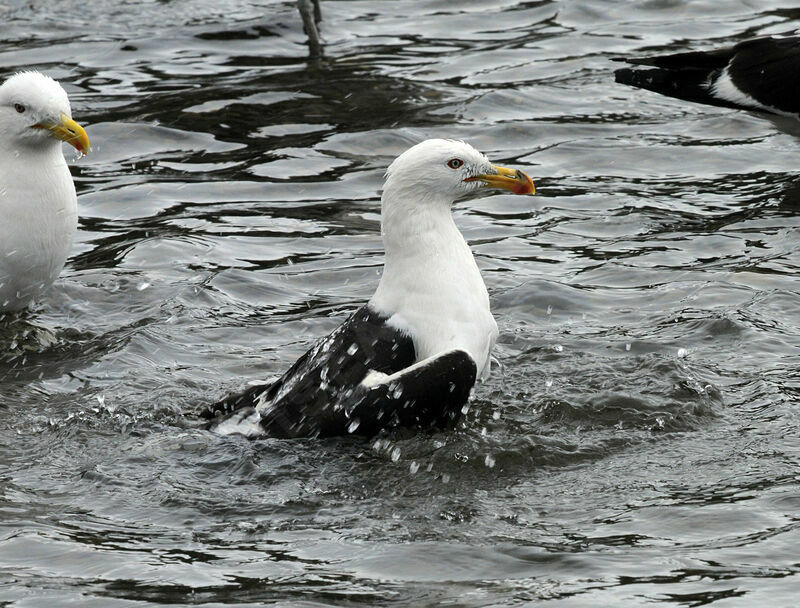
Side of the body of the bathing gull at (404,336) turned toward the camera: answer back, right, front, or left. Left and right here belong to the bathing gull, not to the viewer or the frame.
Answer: right

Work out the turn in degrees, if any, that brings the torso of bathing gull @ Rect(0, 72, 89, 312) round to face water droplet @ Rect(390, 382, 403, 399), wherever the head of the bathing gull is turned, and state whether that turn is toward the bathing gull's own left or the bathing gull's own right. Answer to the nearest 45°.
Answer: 0° — it already faces it
